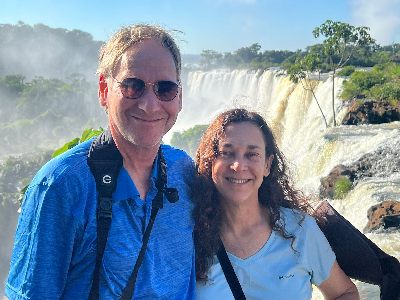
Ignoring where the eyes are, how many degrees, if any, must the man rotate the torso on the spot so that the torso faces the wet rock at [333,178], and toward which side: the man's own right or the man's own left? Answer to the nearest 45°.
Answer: approximately 90° to the man's own left

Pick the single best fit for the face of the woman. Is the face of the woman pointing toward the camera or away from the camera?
toward the camera

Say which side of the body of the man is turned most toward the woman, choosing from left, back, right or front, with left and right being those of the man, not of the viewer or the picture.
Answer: left

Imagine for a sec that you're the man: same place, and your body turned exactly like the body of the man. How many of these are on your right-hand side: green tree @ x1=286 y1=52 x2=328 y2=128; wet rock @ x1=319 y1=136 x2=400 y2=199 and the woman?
0

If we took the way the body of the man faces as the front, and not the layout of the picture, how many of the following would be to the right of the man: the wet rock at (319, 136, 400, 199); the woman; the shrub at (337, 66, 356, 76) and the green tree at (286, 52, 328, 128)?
0

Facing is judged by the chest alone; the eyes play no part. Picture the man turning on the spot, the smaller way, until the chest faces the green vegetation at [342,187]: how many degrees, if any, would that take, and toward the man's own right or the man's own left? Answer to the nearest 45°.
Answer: approximately 90° to the man's own left

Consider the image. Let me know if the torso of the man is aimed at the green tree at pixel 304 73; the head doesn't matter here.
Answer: no

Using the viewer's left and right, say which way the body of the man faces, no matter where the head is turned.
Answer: facing the viewer and to the right of the viewer

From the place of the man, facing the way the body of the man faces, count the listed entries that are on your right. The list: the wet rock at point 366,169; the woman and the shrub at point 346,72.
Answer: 0

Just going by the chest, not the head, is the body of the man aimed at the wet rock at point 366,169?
no

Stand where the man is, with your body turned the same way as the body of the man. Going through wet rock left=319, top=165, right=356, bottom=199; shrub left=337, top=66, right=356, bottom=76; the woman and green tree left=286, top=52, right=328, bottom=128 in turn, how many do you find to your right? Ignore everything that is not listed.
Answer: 0

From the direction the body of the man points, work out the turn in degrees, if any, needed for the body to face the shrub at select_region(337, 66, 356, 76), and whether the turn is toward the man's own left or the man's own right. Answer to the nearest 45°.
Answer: approximately 90° to the man's own left
